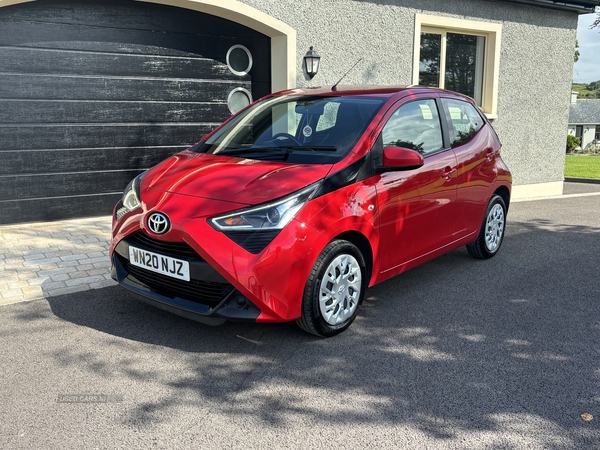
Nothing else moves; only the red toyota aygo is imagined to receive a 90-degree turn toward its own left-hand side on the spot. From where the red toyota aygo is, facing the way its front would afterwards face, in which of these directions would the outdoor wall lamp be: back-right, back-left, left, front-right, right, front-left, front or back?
back-left

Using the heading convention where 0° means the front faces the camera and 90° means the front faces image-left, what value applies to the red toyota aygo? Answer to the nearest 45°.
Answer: approximately 45°
